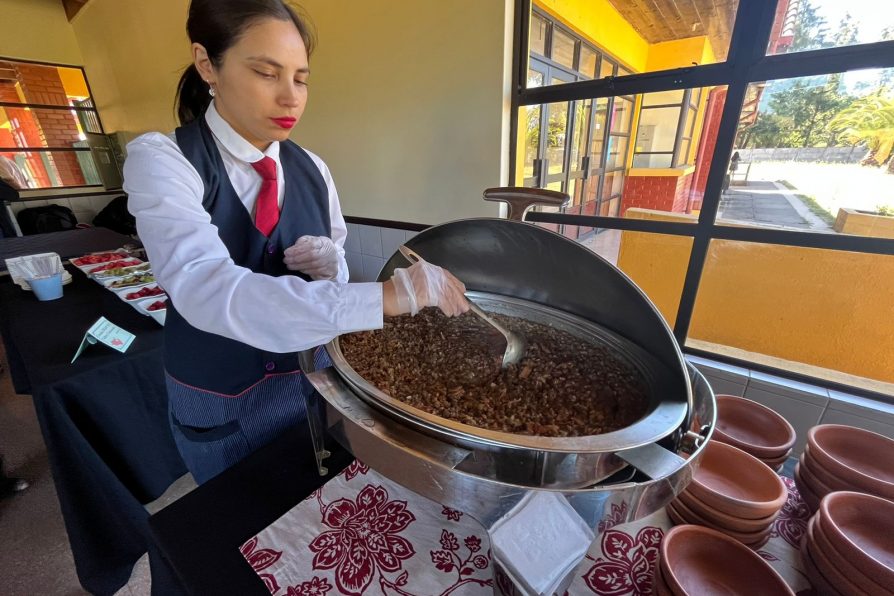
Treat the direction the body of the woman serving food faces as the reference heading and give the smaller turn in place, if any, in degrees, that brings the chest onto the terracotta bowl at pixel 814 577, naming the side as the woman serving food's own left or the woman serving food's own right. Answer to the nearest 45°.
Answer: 0° — they already face it

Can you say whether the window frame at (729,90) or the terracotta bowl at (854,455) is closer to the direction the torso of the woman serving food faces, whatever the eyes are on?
the terracotta bowl

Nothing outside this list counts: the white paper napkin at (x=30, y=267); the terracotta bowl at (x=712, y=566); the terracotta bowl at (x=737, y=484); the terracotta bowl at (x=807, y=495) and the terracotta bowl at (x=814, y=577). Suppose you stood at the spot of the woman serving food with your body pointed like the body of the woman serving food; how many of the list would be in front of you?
4

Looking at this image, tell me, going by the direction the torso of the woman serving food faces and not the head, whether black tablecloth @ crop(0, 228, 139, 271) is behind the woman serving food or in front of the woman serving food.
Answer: behind

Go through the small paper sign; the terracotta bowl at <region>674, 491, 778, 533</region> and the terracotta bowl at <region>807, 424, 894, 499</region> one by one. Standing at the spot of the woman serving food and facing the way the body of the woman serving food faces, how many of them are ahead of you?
2

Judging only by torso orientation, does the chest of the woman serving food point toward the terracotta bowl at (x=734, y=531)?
yes

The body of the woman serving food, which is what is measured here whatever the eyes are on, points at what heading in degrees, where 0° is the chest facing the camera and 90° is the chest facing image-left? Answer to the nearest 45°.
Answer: approximately 315°

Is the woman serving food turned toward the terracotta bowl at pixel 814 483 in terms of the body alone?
yes

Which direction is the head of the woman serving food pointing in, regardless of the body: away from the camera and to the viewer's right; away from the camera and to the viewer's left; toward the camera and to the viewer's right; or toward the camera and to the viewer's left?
toward the camera and to the viewer's right

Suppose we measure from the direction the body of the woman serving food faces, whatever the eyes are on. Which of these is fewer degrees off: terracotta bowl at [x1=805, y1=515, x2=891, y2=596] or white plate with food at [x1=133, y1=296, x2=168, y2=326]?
the terracotta bowl
